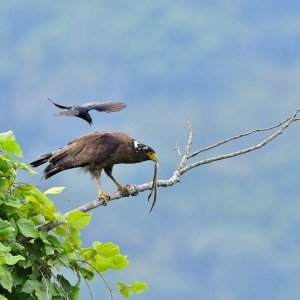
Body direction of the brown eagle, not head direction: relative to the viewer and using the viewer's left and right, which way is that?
facing to the right of the viewer
